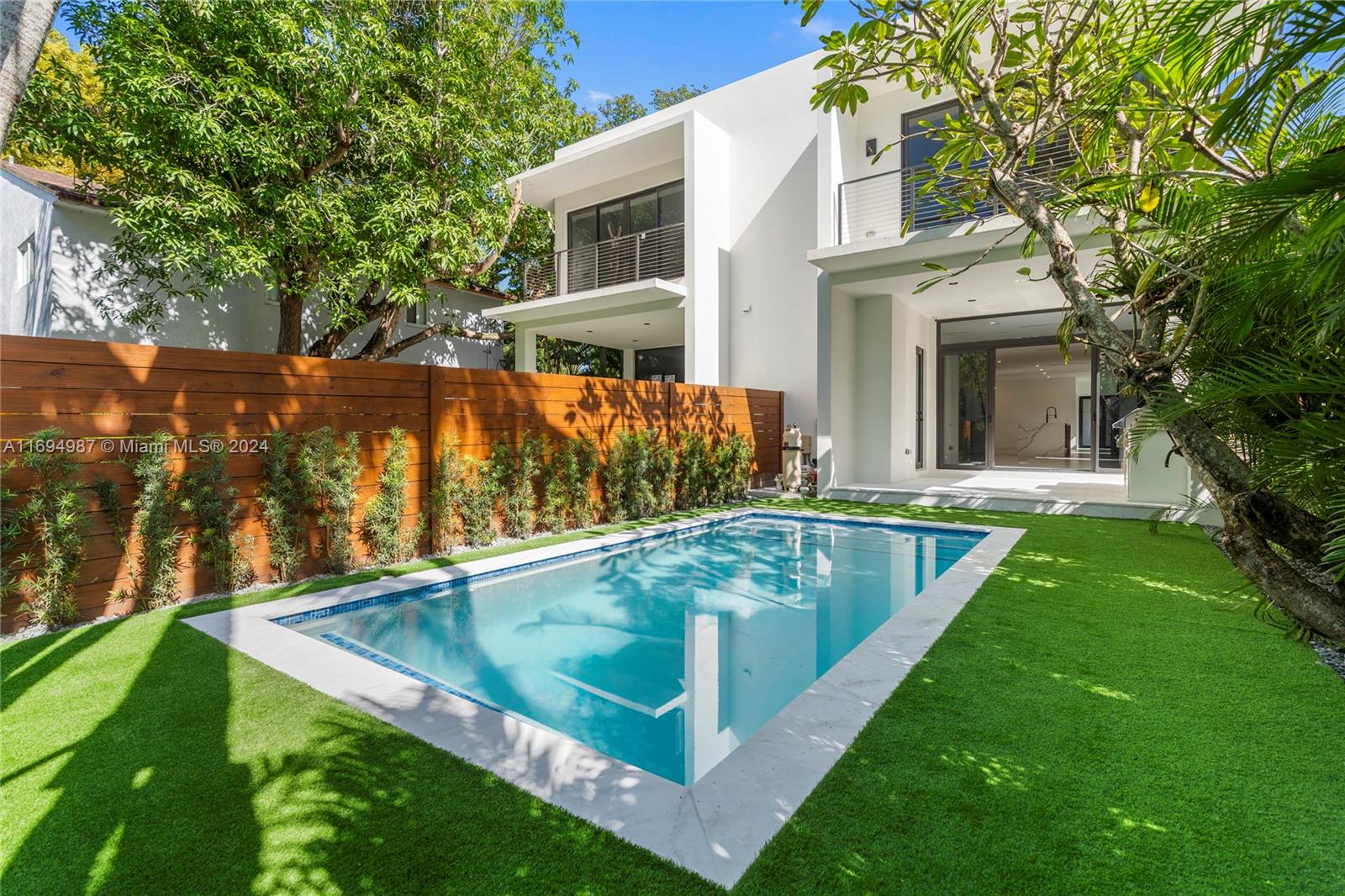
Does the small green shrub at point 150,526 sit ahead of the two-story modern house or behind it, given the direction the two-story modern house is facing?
ahead

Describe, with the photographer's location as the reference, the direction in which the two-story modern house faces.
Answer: facing the viewer and to the left of the viewer

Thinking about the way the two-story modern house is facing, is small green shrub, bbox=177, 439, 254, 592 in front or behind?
in front

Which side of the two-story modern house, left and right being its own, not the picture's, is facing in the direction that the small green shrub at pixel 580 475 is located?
front

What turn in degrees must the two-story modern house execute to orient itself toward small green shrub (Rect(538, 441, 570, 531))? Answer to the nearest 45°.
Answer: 0° — it already faces it
